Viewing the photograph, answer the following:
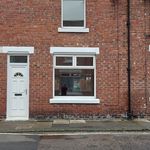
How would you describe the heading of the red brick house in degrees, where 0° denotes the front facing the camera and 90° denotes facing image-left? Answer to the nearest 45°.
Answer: approximately 0°
